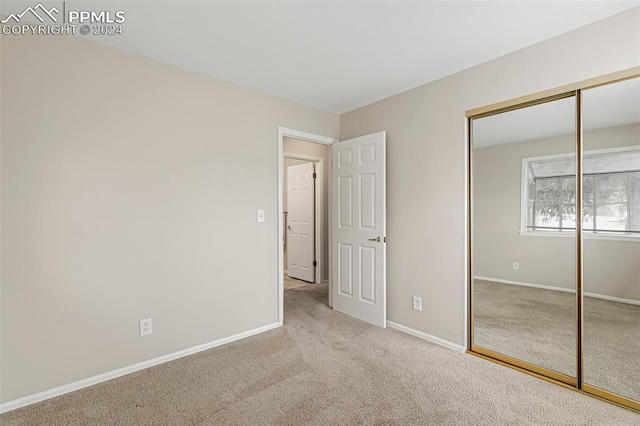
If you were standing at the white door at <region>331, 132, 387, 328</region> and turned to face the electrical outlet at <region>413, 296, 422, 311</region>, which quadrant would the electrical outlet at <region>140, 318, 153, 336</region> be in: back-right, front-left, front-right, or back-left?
back-right

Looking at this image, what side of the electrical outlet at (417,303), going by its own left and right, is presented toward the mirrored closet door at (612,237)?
left

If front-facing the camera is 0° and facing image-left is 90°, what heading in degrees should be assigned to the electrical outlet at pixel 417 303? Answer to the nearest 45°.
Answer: approximately 45°

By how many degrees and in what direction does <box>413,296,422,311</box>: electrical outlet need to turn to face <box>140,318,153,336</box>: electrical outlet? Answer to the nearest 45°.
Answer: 0° — it already faces it
